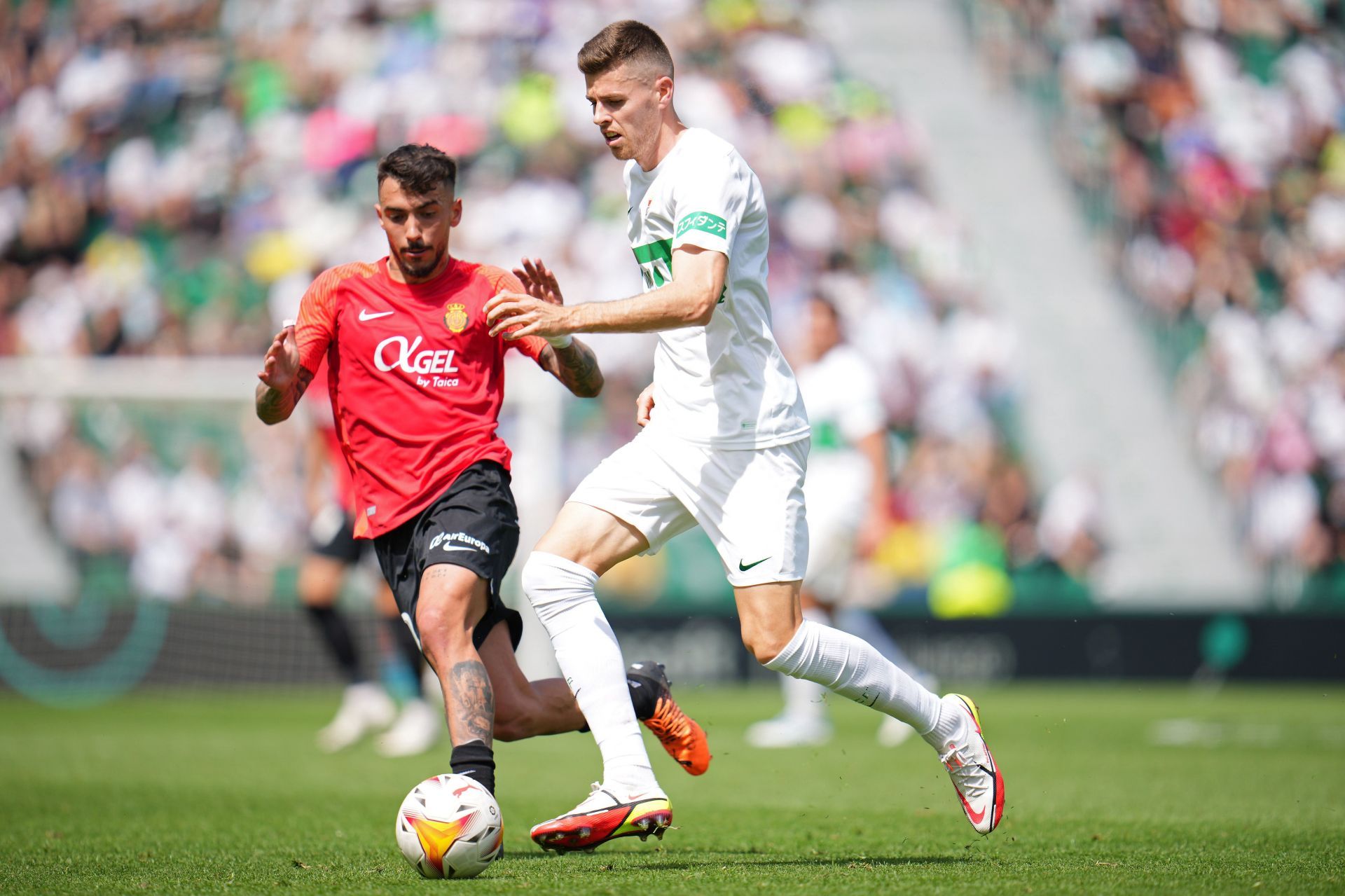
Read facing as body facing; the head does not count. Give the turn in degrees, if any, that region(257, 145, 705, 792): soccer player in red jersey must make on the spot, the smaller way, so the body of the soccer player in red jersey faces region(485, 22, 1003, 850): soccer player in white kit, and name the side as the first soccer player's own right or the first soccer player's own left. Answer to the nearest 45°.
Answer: approximately 45° to the first soccer player's own left

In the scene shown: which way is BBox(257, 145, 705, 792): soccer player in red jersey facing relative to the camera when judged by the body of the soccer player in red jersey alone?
toward the camera
